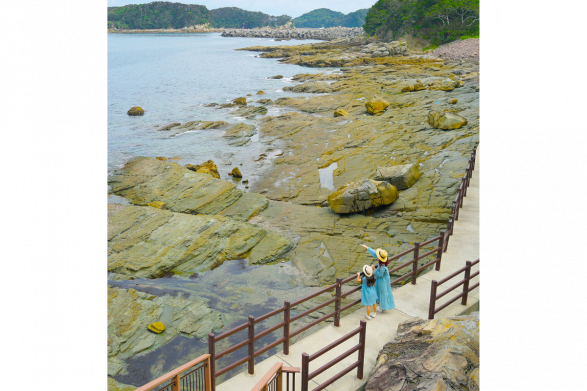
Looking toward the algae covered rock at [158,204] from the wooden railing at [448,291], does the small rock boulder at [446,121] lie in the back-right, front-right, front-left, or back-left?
front-right

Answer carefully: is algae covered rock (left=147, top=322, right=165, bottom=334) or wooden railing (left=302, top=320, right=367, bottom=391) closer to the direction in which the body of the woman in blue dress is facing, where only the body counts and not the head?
the algae covered rock

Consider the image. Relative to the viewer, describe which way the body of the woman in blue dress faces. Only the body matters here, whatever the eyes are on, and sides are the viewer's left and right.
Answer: facing away from the viewer and to the left of the viewer

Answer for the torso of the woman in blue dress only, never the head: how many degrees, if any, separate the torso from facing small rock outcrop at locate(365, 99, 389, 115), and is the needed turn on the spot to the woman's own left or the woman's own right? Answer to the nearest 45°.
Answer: approximately 45° to the woman's own right

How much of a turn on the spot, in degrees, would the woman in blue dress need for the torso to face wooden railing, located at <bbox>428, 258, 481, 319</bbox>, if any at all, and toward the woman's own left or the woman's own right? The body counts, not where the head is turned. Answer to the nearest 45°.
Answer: approximately 135° to the woman's own right

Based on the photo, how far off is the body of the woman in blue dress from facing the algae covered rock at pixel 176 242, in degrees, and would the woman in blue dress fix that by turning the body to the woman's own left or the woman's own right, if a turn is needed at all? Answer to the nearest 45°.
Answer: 0° — they already face it

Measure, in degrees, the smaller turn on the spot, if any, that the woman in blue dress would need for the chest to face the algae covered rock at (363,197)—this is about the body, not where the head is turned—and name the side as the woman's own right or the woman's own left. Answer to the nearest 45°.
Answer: approximately 45° to the woman's own right

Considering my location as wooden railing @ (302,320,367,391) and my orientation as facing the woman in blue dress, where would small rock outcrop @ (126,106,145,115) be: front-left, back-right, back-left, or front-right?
front-left

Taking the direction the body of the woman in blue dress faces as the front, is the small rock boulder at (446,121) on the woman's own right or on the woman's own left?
on the woman's own right

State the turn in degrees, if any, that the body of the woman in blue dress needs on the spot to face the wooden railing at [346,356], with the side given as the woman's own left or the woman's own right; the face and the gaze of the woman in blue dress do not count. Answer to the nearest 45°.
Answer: approximately 135° to the woman's own left

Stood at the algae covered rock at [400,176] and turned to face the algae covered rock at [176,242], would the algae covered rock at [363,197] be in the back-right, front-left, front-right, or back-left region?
front-left
